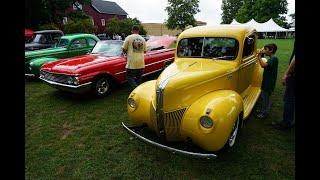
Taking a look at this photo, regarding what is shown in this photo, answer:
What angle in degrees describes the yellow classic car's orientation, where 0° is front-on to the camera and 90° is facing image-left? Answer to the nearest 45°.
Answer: approximately 45°

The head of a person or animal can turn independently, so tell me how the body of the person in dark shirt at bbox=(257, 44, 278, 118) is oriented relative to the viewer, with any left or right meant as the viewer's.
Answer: facing to the left of the viewer

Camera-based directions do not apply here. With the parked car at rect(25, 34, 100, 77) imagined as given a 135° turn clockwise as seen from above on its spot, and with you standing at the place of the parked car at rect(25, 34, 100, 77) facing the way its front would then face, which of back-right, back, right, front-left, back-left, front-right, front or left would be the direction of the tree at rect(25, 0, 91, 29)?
front

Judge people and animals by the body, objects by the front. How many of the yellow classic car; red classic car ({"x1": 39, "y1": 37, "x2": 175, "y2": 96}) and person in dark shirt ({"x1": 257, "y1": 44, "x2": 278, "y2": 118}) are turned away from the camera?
0

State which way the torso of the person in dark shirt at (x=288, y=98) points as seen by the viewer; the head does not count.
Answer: to the viewer's left

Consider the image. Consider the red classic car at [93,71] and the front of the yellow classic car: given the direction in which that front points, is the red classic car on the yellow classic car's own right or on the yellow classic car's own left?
on the yellow classic car's own right

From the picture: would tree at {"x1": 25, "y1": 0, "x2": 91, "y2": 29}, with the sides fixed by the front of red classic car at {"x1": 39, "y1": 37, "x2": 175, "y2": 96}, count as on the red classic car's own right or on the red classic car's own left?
on the red classic car's own right

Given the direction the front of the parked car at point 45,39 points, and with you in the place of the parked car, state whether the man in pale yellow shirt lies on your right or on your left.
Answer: on your left

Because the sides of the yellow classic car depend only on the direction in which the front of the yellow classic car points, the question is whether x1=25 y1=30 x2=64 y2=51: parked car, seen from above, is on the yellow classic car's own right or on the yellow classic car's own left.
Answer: on the yellow classic car's own right

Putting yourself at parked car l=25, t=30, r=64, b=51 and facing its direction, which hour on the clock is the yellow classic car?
The yellow classic car is roughly at 10 o'clock from the parked car.

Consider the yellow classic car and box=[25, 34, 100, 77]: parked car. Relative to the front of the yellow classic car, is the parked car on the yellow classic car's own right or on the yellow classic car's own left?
on the yellow classic car's own right

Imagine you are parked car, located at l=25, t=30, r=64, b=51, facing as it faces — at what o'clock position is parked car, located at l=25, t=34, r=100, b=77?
parked car, located at l=25, t=34, r=100, b=77 is roughly at 10 o'clock from parked car, located at l=25, t=30, r=64, b=51.

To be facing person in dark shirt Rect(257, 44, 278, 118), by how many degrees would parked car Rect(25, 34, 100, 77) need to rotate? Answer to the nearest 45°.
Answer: approximately 90° to its left

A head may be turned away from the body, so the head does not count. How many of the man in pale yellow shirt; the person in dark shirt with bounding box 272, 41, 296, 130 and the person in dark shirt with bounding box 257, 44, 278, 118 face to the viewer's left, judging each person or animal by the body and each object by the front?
2

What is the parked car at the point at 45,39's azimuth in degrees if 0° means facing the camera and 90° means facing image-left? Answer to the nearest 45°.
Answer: approximately 45°
